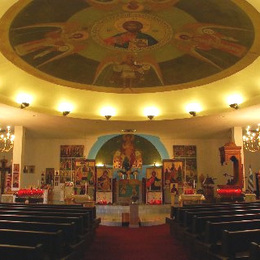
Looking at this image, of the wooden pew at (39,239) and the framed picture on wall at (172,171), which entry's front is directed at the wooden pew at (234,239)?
the framed picture on wall

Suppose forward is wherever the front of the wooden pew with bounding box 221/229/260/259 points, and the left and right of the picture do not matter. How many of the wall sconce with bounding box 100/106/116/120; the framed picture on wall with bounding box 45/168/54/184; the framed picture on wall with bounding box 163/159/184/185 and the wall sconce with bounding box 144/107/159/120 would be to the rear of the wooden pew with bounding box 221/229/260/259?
0

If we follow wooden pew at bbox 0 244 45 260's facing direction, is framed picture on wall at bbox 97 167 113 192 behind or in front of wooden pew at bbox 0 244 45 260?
in front

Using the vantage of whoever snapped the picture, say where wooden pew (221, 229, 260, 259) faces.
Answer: facing away from the viewer

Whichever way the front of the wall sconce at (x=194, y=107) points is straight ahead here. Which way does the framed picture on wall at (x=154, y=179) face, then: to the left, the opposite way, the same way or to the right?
the same way

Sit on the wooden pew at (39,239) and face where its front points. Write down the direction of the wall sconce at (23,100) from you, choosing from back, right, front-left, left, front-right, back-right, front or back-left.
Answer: front

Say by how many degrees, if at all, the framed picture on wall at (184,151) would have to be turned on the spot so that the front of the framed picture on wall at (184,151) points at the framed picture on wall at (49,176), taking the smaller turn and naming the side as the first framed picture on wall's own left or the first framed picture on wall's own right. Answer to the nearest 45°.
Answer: approximately 90° to the first framed picture on wall's own right

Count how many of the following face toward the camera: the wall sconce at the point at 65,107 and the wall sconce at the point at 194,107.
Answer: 2

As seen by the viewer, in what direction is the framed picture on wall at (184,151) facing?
toward the camera

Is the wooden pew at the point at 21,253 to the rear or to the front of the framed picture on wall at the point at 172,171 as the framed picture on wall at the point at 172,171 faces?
to the front

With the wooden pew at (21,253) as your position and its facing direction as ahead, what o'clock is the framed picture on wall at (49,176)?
The framed picture on wall is roughly at 12 o'clock from the wooden pew.

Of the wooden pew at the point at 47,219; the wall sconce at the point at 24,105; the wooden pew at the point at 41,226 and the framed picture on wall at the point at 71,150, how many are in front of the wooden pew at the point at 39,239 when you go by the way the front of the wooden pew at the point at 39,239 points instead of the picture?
4

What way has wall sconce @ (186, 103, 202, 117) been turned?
toward the camera

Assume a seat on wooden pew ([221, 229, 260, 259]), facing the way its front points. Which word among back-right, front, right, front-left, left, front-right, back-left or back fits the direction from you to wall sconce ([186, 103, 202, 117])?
front

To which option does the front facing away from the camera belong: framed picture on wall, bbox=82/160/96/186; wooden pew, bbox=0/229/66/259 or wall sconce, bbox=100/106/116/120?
the wooden pew

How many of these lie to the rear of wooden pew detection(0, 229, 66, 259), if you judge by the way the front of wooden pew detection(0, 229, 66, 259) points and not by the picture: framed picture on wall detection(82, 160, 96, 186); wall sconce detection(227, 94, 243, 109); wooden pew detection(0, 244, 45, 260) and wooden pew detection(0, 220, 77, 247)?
1

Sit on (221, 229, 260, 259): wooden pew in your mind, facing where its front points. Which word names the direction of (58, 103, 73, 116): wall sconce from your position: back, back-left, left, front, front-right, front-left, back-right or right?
front-left

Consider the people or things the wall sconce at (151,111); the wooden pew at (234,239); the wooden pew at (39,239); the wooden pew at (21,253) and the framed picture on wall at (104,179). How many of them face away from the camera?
3

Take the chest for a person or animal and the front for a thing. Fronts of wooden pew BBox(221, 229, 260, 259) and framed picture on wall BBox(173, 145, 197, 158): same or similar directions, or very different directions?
very different directions

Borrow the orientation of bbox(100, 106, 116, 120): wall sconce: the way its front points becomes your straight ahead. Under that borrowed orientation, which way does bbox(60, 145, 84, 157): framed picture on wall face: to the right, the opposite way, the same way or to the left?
the same way

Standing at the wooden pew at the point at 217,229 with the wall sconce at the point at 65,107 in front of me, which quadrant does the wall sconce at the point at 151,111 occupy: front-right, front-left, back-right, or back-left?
front-right
